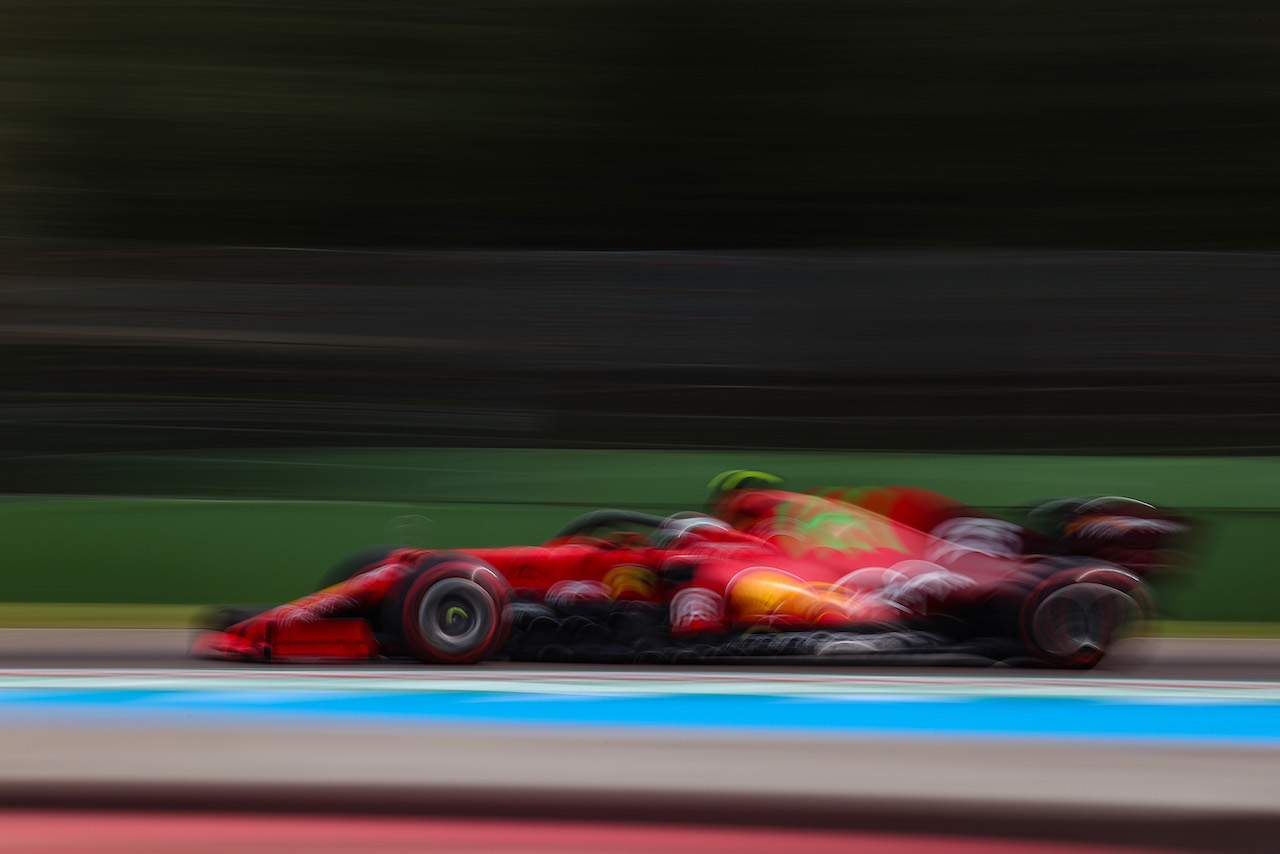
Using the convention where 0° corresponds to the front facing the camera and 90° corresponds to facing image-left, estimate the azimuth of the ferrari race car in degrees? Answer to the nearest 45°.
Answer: approximately 90°
